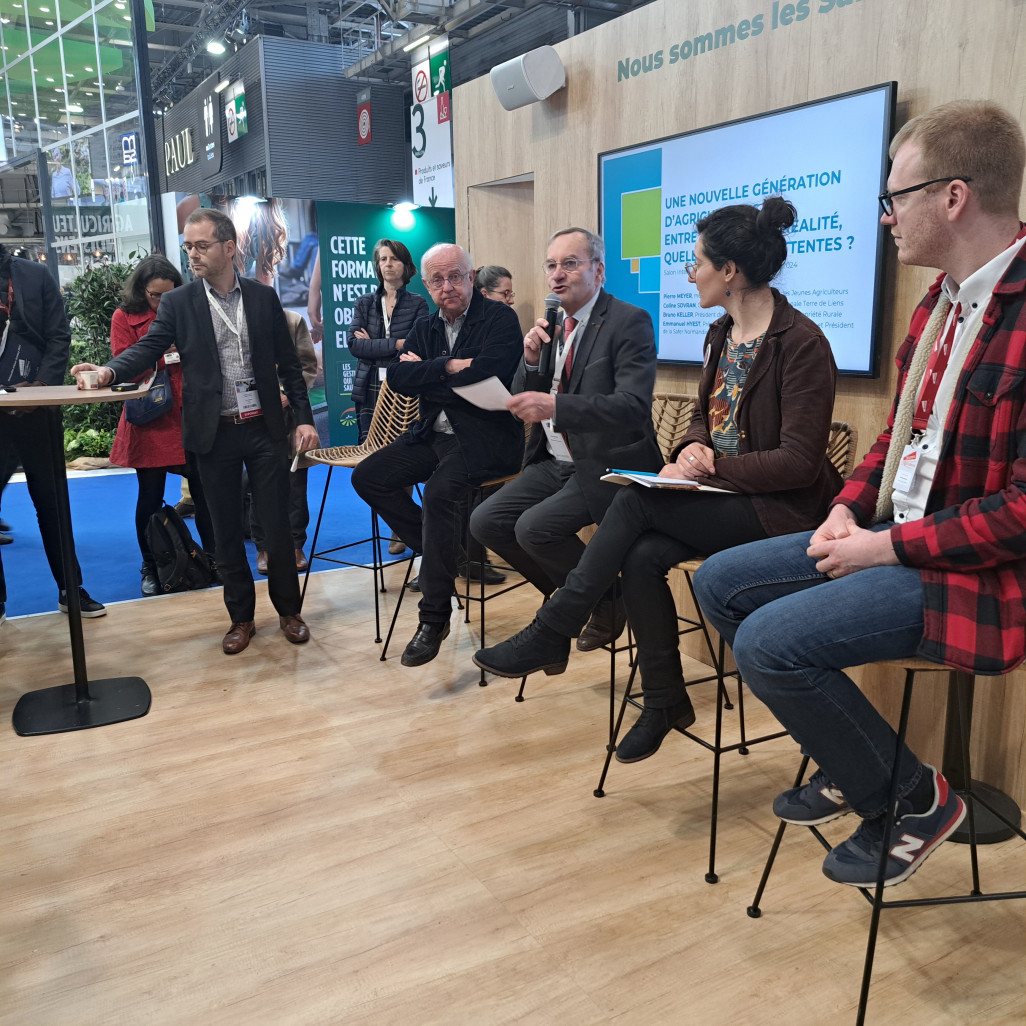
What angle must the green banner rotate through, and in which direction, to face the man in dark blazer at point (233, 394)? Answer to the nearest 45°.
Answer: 0° — it already faces them

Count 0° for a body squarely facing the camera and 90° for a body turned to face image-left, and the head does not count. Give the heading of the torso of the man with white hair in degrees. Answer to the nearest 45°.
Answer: approximately 45°

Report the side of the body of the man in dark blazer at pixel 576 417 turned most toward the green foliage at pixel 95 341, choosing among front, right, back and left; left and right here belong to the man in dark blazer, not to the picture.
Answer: right

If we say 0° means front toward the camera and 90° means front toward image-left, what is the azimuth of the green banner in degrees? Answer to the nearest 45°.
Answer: approximately 0°

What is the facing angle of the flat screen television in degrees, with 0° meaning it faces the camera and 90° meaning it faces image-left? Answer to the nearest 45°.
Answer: approximately 45°

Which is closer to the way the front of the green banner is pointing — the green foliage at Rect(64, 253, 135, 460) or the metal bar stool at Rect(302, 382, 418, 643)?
the metal bar stool

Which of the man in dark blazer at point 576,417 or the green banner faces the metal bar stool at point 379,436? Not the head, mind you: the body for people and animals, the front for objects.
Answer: the green banner

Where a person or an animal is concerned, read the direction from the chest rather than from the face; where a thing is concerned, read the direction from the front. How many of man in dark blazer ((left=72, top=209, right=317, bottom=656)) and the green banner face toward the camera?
2

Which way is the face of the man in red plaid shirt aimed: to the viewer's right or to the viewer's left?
to the viewer's left
